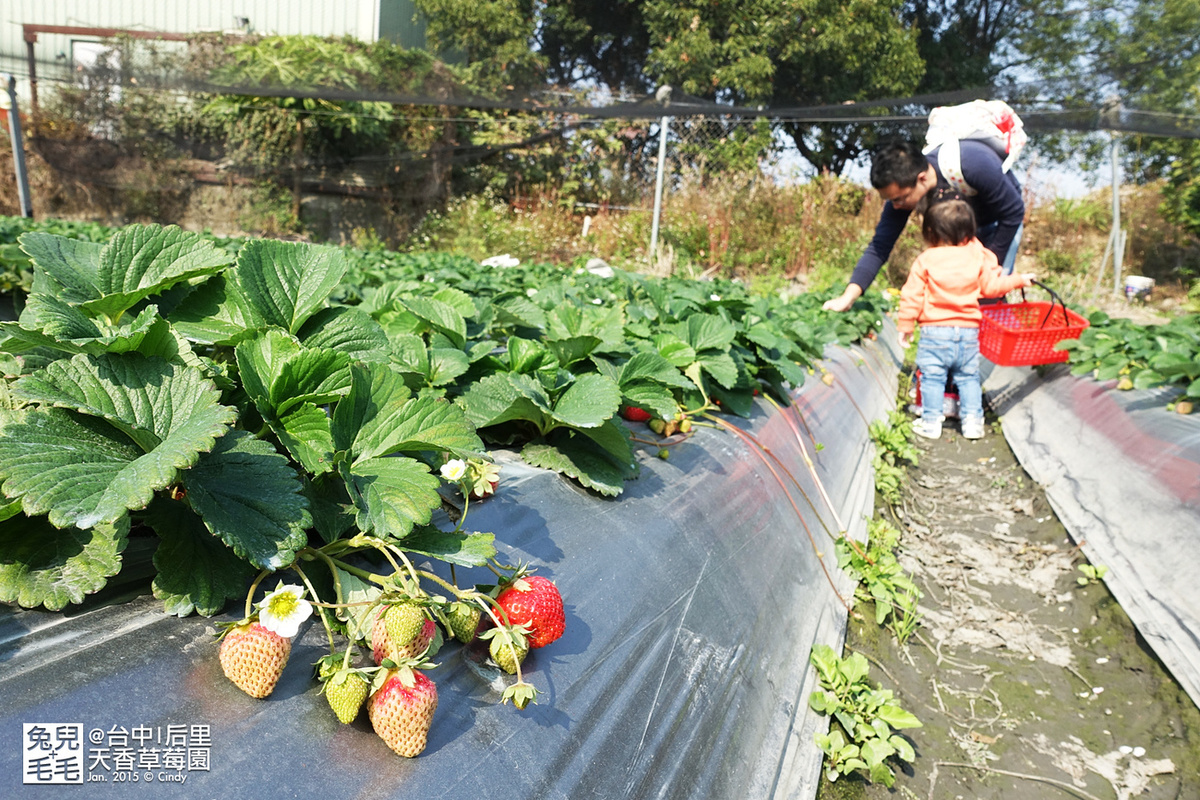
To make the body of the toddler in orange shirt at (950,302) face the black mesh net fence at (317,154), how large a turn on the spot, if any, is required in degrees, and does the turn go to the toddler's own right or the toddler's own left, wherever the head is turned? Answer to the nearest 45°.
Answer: approximately 45° to the toddler's own left

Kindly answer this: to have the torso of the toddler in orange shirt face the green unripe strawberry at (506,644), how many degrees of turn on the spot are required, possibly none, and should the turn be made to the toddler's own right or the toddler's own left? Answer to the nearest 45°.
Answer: approximately 180°

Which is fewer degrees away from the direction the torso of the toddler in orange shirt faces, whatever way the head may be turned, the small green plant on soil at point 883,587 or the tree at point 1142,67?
the tree

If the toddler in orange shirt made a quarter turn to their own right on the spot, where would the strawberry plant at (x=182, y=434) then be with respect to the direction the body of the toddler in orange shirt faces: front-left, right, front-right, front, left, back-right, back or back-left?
right

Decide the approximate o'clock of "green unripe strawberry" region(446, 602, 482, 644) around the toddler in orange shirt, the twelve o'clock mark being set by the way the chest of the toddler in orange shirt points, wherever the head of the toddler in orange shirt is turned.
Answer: The green unripe strawberry is roughly at 6 o'clock from the toddler in orange shirt.

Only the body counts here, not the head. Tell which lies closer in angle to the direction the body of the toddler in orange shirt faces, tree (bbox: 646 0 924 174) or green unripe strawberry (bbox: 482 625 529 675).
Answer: the tree

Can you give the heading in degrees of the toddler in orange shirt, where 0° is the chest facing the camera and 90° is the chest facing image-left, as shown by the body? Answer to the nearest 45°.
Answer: approximately 180°

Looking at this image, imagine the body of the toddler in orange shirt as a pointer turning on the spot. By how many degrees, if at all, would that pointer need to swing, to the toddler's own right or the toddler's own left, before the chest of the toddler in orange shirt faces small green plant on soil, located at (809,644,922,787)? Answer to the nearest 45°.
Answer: approximately 180°

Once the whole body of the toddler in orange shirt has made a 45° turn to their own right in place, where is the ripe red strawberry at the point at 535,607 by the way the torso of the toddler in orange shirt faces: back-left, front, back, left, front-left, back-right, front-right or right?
back-right
